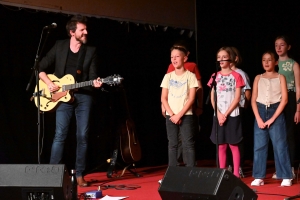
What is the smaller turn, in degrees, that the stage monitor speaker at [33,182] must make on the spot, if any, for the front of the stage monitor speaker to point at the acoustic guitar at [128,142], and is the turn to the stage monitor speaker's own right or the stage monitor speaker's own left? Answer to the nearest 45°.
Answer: approximately 45° to the stage monitor speaker's own right

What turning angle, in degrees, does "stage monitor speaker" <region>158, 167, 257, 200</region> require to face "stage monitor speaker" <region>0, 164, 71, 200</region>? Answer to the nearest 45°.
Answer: approximately 135° to its left

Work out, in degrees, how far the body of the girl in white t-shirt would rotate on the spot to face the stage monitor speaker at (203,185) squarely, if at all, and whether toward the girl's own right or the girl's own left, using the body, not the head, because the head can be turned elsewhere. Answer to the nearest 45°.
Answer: approximately 45° to the girl's own left

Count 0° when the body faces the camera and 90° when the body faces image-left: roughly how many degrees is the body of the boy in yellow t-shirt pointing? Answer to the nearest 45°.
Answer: approximately 45°

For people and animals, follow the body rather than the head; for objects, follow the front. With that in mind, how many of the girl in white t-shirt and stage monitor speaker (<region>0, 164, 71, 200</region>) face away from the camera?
1

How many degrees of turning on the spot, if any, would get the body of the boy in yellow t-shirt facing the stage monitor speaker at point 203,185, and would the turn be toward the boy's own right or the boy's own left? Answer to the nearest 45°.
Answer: approximately 45° to the boy's own left

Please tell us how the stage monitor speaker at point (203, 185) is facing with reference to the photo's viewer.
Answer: facing away from the viewer and to the right of the viewer

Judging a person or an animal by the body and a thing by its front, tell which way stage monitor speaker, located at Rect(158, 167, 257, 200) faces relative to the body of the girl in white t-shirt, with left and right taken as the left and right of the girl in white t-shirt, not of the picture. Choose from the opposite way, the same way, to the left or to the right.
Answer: the opposite way

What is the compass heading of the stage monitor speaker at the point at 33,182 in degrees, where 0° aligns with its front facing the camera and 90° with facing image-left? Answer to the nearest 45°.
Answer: approximately 180°
